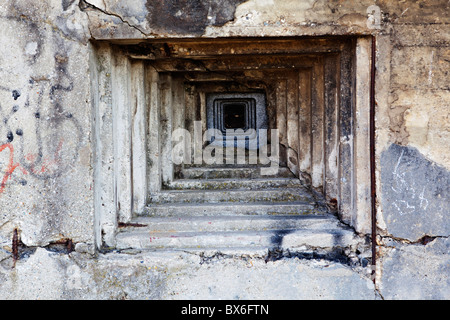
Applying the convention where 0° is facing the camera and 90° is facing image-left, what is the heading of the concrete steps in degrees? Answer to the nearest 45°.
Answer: approximately 0°
